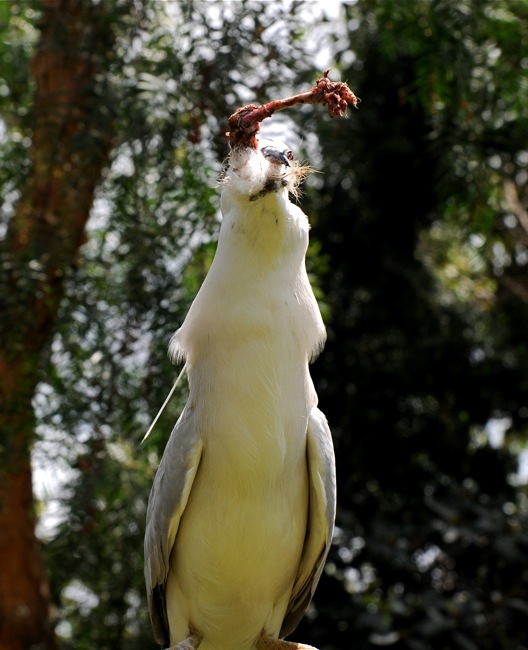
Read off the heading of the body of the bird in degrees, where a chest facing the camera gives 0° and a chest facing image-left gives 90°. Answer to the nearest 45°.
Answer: approximately 0°

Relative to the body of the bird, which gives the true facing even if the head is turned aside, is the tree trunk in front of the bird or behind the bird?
behind
